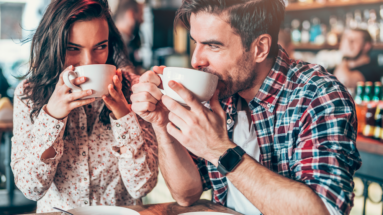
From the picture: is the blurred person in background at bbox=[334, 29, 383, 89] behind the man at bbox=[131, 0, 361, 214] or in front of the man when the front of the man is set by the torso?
behind

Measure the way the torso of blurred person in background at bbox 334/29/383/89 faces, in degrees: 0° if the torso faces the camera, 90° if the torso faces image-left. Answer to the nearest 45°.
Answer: approximately 45°

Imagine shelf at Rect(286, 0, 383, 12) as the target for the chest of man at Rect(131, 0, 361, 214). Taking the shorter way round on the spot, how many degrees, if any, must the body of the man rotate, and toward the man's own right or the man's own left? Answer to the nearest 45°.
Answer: approximately 135° to the man's own right

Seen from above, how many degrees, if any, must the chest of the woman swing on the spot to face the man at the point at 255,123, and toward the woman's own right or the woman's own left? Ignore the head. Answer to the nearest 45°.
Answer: approximately 45° to the woman's own left

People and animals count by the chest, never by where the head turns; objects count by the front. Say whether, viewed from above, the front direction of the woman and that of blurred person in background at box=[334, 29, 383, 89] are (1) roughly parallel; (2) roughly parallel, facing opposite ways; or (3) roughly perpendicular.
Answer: roughly perpendicular

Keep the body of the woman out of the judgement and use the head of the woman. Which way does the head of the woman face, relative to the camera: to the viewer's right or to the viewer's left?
to the viewer's right

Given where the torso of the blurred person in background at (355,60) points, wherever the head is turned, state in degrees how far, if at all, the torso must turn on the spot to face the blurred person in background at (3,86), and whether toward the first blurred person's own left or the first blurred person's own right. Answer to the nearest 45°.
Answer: approximately 45° to the first blurred person's own right

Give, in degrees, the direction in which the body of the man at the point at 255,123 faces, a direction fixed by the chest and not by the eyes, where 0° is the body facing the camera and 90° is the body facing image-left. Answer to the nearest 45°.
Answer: approximately 45°

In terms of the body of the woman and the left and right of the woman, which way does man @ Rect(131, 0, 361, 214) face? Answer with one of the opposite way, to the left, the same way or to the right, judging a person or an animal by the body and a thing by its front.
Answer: to the right

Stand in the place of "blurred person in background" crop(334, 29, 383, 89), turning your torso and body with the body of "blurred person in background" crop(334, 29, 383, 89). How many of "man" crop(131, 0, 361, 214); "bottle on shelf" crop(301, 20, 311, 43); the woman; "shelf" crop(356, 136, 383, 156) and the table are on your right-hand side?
1

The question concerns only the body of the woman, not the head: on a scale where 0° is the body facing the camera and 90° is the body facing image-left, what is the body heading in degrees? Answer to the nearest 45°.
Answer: approximately 0°
